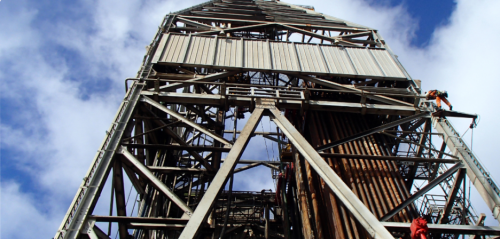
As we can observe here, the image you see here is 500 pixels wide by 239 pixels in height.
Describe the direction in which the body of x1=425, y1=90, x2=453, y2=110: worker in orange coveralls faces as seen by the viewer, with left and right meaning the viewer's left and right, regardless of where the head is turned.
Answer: facing to the left of the viewer
